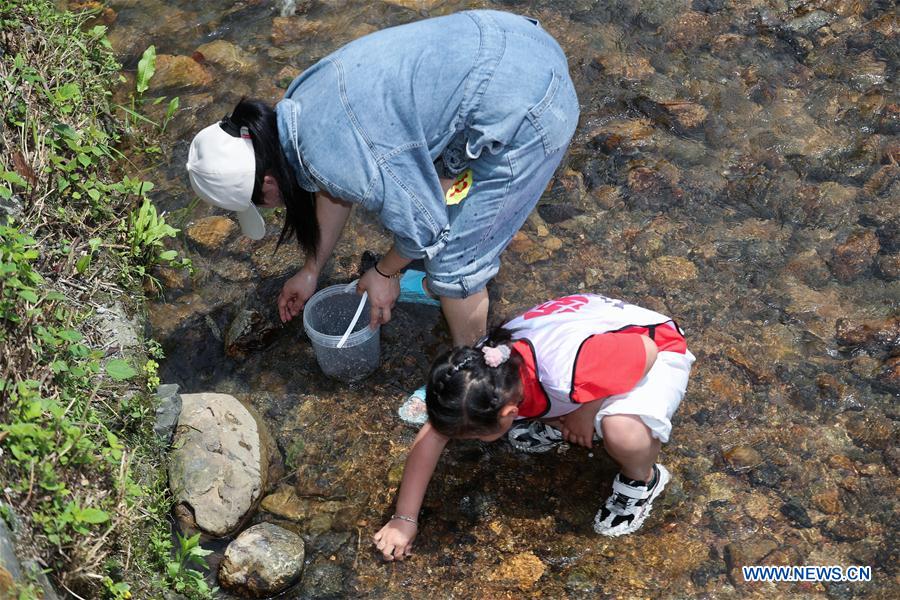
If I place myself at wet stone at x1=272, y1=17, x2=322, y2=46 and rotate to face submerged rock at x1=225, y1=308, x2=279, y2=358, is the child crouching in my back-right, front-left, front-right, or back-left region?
front-left

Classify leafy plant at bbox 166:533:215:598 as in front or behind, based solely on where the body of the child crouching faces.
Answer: in front

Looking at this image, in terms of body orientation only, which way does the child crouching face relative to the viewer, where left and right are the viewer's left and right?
facing the viewer and to the left of the viewer

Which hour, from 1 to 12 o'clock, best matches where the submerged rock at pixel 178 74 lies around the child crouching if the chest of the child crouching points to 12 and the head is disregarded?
The submerged rock is roughly at 3 o'clock from the child crouching.

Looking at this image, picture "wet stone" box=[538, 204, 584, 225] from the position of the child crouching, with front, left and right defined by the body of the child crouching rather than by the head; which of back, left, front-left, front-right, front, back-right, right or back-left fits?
back-right

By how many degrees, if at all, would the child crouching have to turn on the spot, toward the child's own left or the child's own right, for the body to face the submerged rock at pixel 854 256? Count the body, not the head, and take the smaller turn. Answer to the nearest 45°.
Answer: approximately 180°

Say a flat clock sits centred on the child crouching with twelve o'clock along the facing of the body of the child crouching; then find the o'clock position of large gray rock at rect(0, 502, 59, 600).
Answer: The large gray rock is roughly at 12 o'clock from the child crouching.

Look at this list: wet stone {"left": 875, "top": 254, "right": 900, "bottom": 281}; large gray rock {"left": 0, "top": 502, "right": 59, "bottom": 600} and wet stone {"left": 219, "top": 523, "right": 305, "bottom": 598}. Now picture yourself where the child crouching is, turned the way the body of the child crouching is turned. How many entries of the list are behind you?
1

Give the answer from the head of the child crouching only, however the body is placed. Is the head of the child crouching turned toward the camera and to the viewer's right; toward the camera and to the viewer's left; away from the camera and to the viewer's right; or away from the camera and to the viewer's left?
toward the camera and to the viewer's left

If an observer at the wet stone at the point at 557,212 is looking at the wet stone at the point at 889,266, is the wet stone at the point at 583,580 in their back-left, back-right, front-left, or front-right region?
front-right

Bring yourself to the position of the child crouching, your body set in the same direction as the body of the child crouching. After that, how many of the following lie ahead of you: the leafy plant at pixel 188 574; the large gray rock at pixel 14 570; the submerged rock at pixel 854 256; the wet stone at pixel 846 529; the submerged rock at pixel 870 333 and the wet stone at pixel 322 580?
3

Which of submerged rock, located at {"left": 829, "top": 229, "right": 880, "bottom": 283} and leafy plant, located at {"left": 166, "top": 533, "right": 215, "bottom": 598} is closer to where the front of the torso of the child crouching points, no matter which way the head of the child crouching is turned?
the leafy plant

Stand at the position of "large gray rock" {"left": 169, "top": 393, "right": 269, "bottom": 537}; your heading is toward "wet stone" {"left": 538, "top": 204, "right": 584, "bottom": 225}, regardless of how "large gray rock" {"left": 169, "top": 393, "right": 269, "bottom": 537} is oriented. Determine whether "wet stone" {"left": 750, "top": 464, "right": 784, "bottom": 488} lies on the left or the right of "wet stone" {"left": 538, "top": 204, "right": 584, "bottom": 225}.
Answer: right

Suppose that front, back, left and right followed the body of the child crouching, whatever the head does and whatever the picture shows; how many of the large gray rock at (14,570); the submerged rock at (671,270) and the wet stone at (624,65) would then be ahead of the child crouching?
1

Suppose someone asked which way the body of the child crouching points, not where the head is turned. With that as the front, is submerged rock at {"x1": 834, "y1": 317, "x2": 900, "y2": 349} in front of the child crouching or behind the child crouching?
behind

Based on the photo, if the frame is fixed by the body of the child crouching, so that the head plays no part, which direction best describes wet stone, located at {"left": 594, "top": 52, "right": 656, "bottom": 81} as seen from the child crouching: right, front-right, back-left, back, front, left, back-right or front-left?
back-right

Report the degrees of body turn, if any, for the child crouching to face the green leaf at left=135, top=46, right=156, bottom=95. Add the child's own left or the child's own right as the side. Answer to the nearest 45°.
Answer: approximately 90° to the child's own right
